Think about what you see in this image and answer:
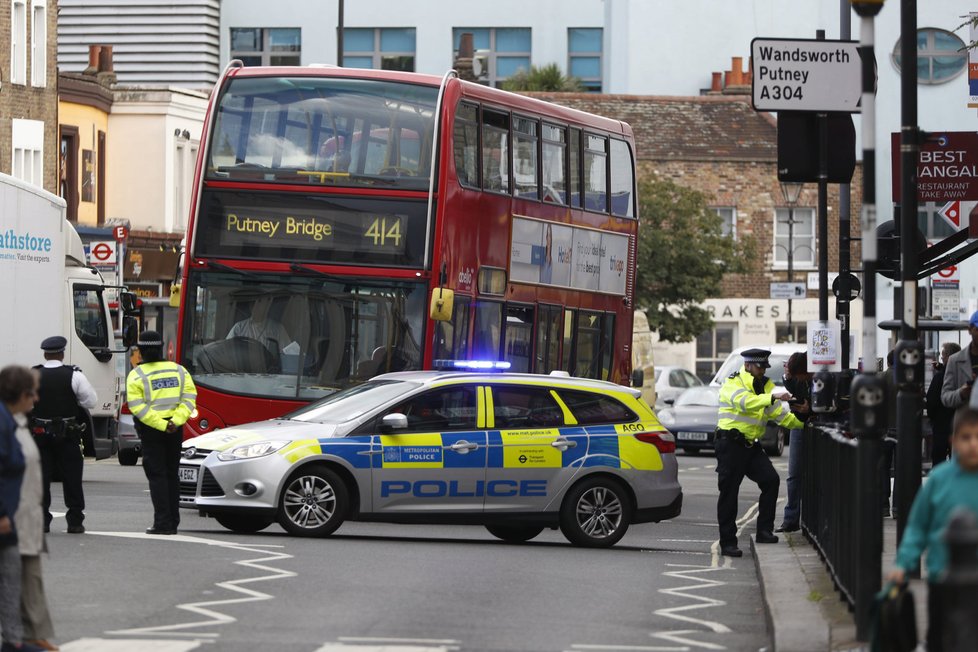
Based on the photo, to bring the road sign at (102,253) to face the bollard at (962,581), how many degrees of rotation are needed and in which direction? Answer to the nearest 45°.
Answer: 0° — it already faces it

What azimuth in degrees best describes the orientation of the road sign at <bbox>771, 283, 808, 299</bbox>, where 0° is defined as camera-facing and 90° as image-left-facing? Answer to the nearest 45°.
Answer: approximately 0°

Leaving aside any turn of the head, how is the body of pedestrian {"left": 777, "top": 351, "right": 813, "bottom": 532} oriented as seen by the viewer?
to the viewer's left

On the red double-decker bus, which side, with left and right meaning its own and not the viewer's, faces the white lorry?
right

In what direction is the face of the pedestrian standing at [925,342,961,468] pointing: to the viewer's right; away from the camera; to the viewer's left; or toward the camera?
to the viewer's left

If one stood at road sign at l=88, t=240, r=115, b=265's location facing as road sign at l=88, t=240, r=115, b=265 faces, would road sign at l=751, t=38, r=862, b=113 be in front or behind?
in front

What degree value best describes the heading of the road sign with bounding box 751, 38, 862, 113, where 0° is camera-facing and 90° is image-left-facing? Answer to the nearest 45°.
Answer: approximately 0°
